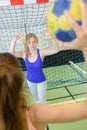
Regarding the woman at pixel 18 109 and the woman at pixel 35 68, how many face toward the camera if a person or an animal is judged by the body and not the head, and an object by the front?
1

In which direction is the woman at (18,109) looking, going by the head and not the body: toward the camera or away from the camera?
away from the camera

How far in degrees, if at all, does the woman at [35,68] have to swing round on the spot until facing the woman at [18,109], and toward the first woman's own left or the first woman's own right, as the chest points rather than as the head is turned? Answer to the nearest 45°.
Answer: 0° — they already face them

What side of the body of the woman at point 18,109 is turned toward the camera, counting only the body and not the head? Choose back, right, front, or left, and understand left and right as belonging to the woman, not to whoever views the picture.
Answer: back

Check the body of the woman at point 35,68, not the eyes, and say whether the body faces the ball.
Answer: yes

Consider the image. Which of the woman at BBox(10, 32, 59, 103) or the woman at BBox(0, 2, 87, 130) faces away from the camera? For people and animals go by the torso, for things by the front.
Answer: the woman at BBox(0, 2, 87, 130)

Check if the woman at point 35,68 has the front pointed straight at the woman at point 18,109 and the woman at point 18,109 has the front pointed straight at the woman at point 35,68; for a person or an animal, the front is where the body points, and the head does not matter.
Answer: yes

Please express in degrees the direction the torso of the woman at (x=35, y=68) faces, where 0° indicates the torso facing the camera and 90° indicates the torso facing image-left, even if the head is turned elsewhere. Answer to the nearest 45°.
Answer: approximately 0°

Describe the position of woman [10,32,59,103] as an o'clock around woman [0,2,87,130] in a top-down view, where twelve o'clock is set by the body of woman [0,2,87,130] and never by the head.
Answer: woman [10,32,59,103] is roughly at 12 o'clock from woman [0,2,87,130].

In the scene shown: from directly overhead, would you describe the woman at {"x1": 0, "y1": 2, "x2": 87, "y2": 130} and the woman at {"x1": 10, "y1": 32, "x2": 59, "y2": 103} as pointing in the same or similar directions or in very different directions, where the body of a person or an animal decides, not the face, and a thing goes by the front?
very different directions
